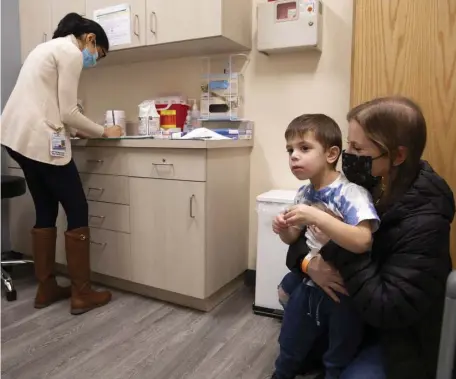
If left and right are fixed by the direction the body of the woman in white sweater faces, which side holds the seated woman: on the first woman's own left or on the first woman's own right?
on the first woman's own right

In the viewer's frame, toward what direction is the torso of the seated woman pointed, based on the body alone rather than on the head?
to the viewer's left

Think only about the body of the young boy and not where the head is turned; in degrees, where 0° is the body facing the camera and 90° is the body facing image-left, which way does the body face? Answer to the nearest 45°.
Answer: approximately 45°

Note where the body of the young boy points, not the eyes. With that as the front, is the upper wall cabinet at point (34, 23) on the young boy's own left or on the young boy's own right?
on the young boy's own right

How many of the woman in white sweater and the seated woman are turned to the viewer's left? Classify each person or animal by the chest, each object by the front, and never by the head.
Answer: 1

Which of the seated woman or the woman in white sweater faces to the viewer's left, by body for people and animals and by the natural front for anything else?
the seated woman

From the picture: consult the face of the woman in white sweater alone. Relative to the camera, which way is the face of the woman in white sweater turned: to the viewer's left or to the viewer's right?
to the viewer's right
